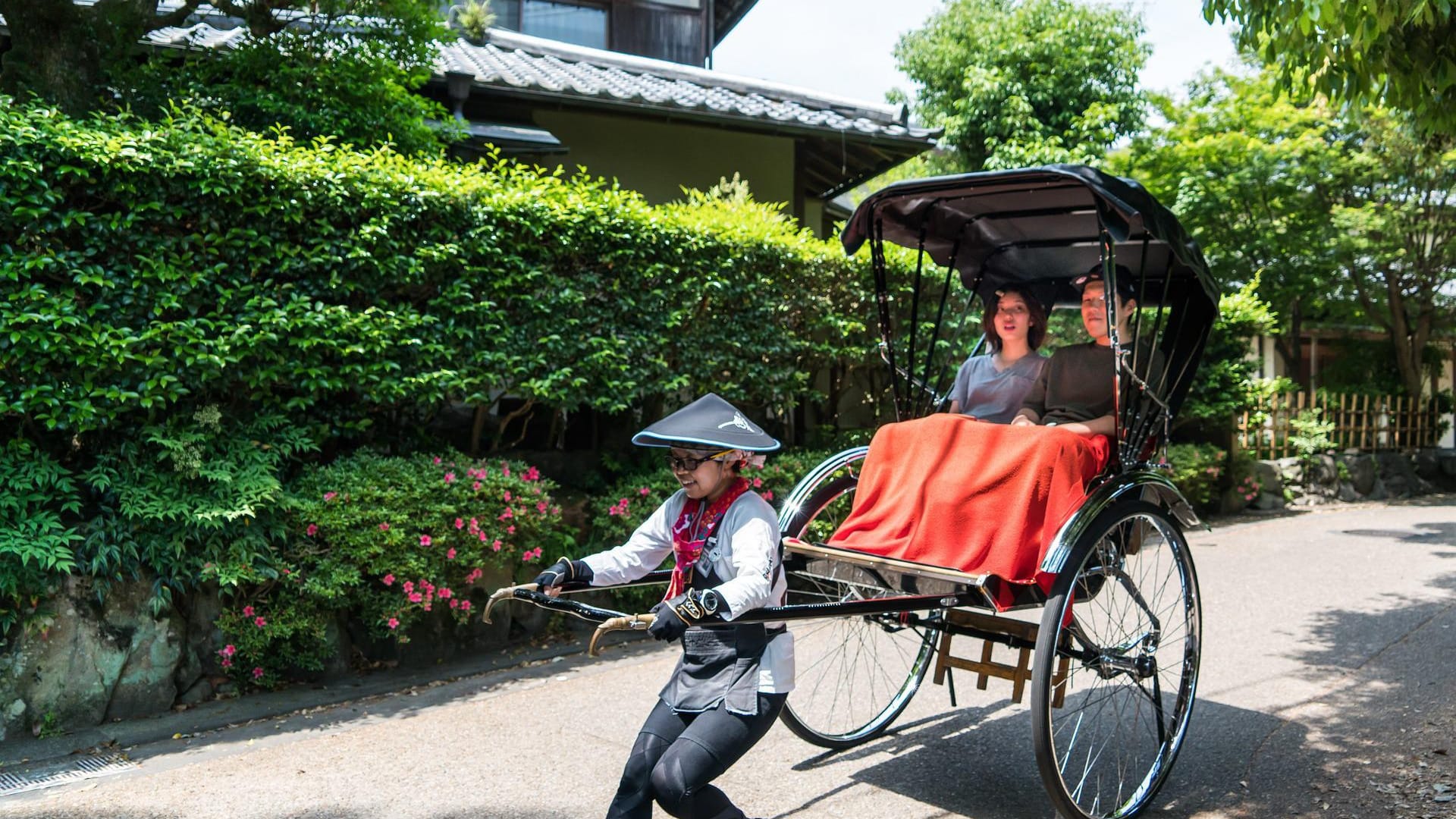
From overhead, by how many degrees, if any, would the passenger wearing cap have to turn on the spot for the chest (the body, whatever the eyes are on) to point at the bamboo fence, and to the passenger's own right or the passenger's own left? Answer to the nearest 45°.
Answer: approximately 135° to the passenger's own right

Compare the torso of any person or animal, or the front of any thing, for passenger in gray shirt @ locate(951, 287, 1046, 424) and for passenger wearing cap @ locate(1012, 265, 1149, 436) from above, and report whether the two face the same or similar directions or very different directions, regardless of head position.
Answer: same or similar directions

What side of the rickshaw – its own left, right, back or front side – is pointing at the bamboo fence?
back

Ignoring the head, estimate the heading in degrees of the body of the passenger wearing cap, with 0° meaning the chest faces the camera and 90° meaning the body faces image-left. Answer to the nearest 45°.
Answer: approximately 45°

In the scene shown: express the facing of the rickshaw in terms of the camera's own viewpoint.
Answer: facing the viewer and to the left of the viewer

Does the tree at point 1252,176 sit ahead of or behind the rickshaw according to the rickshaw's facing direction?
behind

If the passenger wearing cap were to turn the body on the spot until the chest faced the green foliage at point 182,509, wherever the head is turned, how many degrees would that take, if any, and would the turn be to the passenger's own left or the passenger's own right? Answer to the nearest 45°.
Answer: approximately 45° to the passenger's own right

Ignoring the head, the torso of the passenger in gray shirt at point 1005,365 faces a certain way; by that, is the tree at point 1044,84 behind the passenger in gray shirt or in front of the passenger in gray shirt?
behind

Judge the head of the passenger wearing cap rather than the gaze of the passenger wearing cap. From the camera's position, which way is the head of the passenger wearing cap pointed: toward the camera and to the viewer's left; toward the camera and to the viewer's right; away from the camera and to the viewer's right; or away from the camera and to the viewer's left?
toward the camera and to the viewer's left

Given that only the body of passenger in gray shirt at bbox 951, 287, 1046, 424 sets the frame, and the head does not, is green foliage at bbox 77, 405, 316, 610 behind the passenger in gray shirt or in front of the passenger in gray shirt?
in front

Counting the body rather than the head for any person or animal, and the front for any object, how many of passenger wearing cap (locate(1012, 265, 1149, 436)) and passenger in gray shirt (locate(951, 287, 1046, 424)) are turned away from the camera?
0

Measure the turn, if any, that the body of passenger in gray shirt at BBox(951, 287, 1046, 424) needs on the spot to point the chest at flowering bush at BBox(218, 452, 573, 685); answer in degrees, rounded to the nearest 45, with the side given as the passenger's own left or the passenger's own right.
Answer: approximately 45° to the passenger's own right

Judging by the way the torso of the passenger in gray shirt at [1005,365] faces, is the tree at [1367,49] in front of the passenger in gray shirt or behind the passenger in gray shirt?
behind

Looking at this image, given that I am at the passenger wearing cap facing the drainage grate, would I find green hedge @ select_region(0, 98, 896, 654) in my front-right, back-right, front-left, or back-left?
front-right

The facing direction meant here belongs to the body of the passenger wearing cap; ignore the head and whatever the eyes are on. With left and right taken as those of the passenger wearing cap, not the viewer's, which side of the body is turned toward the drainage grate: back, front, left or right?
front

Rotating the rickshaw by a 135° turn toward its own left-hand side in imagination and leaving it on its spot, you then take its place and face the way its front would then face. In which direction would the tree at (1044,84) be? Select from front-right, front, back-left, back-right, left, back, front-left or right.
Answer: left

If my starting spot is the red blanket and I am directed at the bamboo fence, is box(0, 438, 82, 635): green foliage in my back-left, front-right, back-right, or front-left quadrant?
back-left
